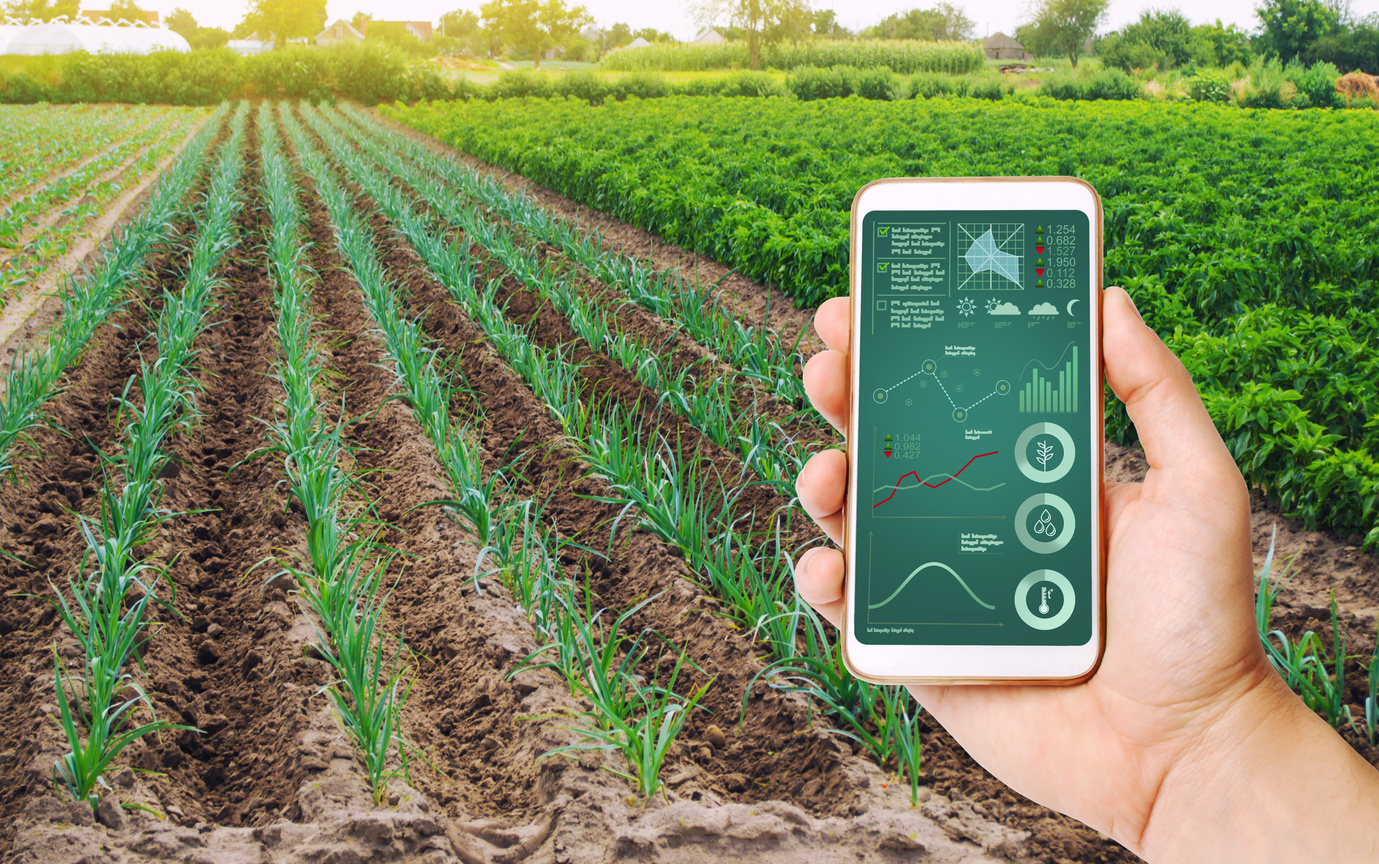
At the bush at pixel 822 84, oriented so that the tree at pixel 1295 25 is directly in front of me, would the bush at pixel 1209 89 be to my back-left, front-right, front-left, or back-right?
front-right

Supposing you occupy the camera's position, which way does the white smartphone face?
facing the viewer

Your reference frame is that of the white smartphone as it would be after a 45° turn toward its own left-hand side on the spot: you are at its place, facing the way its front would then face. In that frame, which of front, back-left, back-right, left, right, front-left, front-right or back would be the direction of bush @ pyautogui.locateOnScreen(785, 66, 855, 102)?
back-left

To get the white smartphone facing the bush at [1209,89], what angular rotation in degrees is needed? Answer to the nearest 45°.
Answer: approximately 180°

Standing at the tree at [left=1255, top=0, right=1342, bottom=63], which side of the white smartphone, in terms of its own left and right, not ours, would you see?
back
